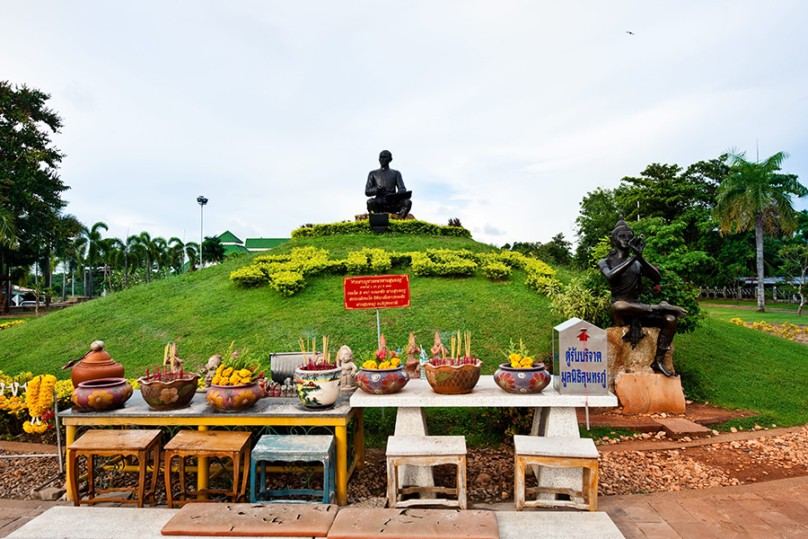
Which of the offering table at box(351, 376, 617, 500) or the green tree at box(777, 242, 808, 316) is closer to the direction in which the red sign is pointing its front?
the offering table

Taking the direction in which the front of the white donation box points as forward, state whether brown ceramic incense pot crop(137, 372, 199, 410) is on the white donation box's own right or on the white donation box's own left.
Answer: on the white donation box's own right

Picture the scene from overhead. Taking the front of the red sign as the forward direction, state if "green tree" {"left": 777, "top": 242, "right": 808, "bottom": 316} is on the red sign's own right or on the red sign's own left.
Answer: on the red sign's own left

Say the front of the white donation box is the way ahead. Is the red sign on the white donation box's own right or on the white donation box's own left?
on the white donation box's own right

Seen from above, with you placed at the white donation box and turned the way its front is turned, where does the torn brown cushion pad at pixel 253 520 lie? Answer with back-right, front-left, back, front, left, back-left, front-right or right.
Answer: front-right

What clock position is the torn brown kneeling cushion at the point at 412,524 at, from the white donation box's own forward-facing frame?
The torn brown kneeling cushion is roughly at 1 o'clock from the white donation box.

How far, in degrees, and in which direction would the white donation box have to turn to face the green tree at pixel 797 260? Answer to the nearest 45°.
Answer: approximately 180°

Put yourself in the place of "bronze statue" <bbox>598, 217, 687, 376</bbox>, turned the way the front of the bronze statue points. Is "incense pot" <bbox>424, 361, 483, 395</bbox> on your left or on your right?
on your right

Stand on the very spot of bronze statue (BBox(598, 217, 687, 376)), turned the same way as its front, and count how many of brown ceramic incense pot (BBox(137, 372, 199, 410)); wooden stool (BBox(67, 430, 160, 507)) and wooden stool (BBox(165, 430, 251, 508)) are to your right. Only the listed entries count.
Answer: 3

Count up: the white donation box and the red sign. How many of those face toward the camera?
2

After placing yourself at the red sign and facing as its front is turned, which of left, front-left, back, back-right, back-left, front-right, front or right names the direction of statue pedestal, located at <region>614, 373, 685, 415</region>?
left

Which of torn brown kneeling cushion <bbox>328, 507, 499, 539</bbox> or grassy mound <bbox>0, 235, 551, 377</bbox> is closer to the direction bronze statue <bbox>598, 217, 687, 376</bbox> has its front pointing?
the torn brown kneeling cushion

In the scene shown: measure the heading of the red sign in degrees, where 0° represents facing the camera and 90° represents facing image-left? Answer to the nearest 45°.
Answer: approximately 0°
